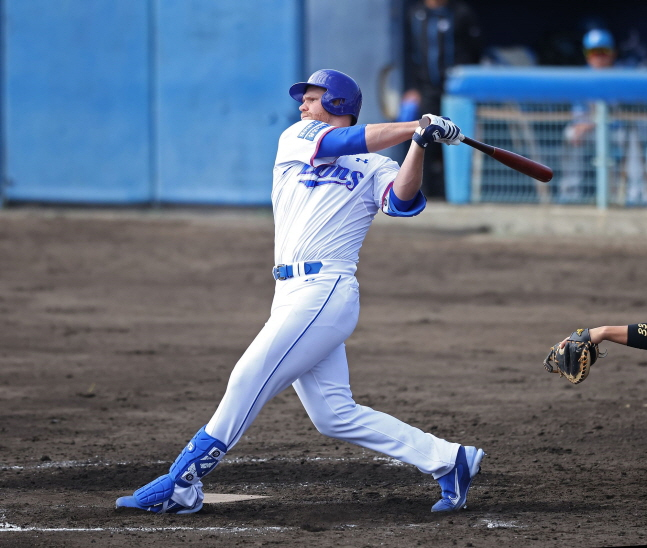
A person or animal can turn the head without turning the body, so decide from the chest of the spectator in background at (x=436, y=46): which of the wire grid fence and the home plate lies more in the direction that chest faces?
the home plate

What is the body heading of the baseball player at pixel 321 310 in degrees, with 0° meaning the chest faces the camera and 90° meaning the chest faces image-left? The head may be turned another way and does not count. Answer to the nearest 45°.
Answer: approximately 45°

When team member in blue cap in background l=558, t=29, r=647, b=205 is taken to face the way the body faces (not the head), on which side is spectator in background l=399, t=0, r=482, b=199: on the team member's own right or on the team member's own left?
on the team member's own right

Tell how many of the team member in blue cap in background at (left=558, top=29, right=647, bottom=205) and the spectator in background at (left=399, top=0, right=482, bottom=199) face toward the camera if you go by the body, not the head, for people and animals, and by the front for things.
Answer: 2

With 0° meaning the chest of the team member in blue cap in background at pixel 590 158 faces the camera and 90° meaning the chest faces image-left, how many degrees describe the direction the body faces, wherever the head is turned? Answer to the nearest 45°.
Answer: approximately 0°

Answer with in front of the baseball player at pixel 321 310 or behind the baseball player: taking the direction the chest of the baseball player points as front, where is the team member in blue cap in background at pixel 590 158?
behind

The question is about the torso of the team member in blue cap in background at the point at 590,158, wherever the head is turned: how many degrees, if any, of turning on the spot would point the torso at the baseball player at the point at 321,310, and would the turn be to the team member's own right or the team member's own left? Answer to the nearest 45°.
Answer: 0° — they already face them

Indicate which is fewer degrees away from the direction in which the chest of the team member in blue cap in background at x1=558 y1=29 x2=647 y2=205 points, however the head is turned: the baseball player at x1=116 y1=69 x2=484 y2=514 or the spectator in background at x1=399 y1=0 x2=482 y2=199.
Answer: the baseball player
